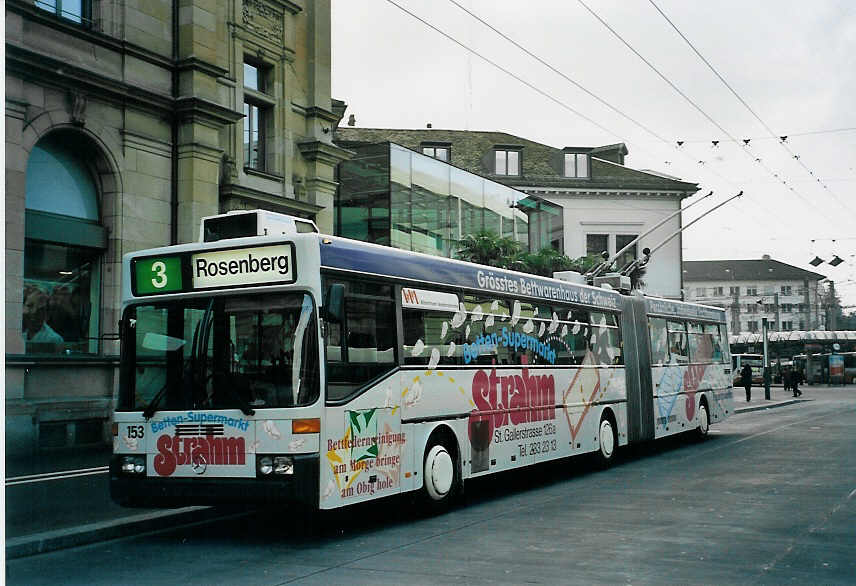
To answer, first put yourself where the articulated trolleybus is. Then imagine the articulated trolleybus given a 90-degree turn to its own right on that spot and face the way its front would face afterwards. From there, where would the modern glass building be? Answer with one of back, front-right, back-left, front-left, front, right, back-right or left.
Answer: front-right

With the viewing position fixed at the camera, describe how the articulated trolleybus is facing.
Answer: facing the viewer and to the left of the viewer
